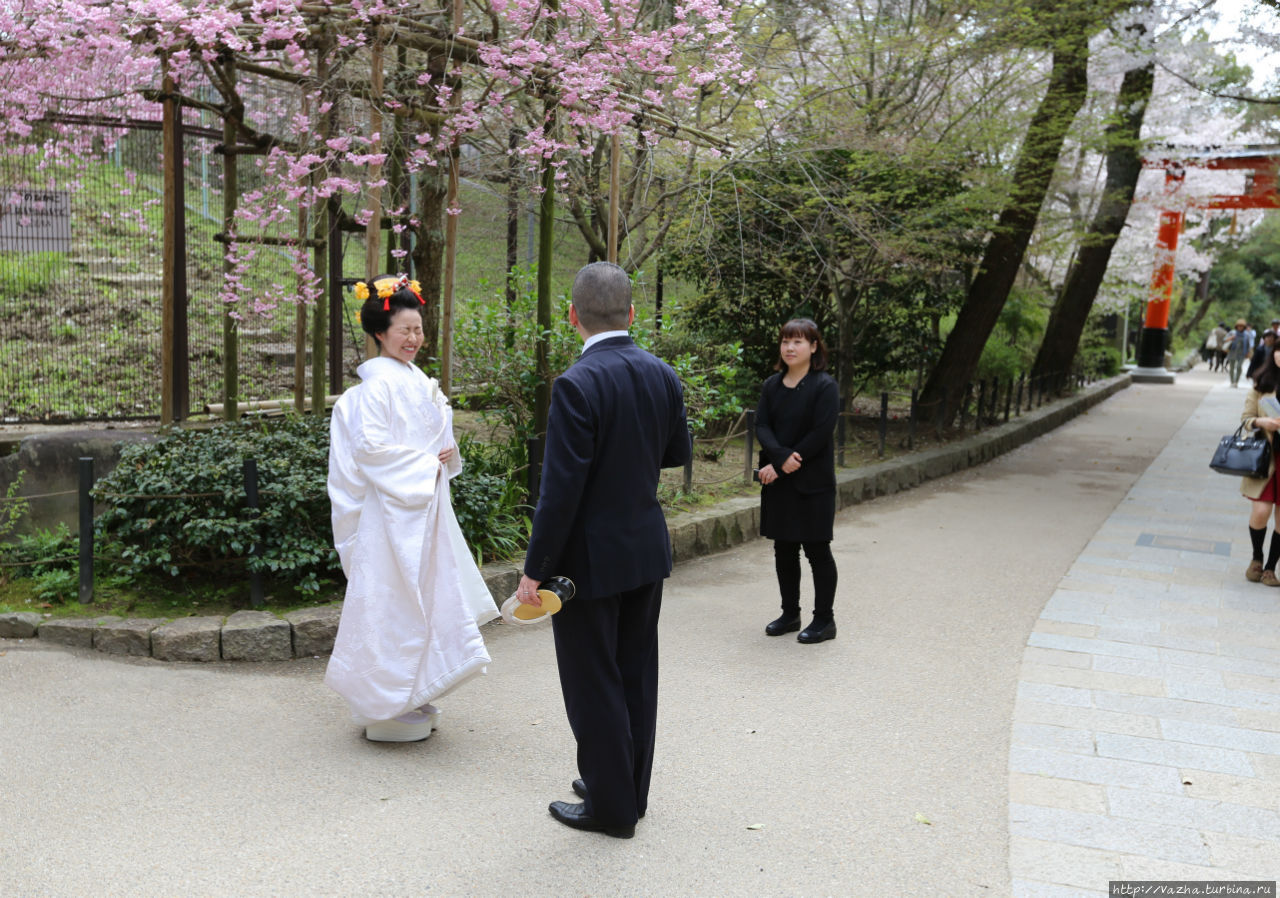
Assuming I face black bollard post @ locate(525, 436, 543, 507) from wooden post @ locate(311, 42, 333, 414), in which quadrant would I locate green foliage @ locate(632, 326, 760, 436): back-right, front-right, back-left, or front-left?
front-left

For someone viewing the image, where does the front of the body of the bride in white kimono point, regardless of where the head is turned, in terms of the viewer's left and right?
facing the viewer and to the right of the viewer

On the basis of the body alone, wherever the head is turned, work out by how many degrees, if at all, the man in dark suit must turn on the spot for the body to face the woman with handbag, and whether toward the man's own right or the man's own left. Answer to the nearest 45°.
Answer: approximately 90° to the man's own right

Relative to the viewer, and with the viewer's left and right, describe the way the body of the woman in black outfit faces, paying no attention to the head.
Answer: facing the viewer and to the left of the viewer

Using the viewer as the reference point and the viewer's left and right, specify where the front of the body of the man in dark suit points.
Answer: facing away from the viewer and to the left of the viewer

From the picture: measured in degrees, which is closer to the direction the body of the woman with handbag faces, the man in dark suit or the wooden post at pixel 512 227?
the man in dark suit

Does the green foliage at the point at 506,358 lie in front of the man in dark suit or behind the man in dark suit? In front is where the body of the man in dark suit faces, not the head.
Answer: in front

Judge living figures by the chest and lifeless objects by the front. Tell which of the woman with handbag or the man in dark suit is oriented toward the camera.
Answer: the woman with handbag

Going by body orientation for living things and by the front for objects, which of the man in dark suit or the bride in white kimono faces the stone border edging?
the man in dark suit

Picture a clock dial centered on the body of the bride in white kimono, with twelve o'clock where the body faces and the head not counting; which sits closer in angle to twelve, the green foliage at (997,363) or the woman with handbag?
the woman with handbag

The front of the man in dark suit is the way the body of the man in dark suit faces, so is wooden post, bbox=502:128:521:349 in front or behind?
in front

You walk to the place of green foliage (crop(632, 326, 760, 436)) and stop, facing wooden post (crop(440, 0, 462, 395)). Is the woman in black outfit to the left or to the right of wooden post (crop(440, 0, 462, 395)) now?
left

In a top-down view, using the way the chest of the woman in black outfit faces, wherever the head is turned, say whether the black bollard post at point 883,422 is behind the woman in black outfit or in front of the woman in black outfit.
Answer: behind

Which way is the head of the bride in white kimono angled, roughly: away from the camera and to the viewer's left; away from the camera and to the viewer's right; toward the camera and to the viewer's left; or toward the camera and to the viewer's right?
toward the camera and to the viewer's right

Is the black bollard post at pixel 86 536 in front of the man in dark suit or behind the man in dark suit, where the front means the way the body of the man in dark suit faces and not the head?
in front

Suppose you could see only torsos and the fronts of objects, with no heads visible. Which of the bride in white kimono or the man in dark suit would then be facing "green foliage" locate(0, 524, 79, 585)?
the man in dark suit
